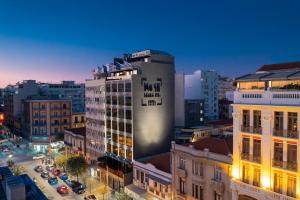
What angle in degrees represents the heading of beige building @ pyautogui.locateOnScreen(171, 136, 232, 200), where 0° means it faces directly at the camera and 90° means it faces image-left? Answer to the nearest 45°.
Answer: approximately 45°

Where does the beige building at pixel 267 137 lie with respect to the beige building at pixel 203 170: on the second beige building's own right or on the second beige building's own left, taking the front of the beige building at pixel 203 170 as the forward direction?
on the second beige building's own left
